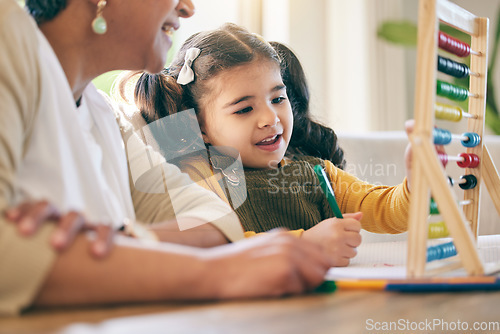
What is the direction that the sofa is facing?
toward the camera

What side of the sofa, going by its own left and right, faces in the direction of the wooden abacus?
front

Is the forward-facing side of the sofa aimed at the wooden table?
yes
